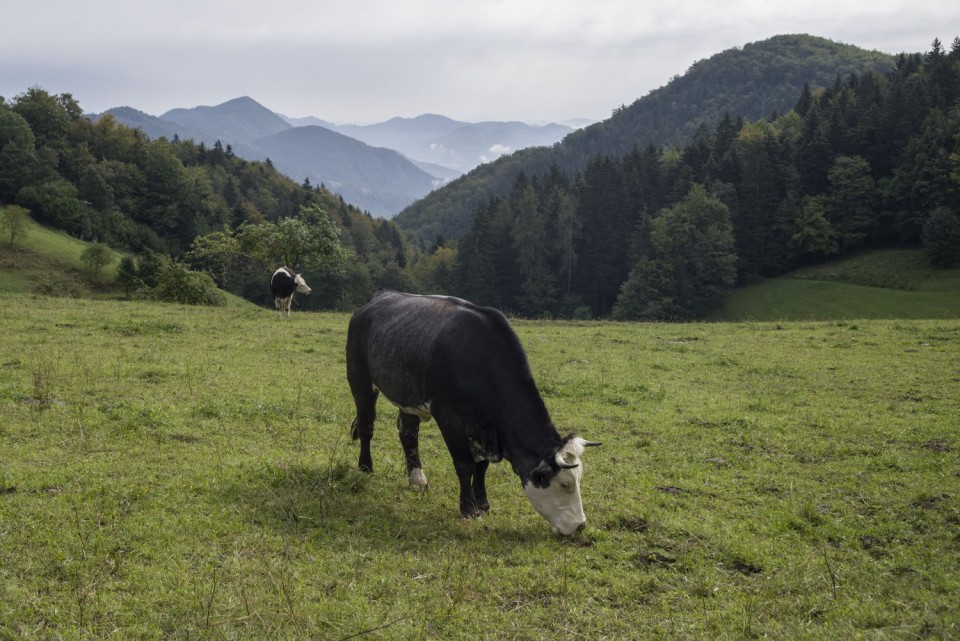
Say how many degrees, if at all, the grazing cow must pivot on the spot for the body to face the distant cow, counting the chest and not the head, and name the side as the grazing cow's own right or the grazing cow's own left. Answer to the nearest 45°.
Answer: approximately 135° to the grazing cow's own left

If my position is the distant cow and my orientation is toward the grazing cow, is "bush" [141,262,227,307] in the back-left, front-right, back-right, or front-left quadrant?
back-right

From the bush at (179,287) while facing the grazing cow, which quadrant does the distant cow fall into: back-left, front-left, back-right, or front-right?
front-left

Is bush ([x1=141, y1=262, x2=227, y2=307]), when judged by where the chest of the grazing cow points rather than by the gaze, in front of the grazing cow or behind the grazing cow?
behind

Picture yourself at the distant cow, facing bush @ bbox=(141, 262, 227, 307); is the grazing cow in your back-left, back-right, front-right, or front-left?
back-left

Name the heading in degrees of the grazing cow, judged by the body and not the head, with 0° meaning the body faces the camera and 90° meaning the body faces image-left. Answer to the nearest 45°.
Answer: approximately 315°
